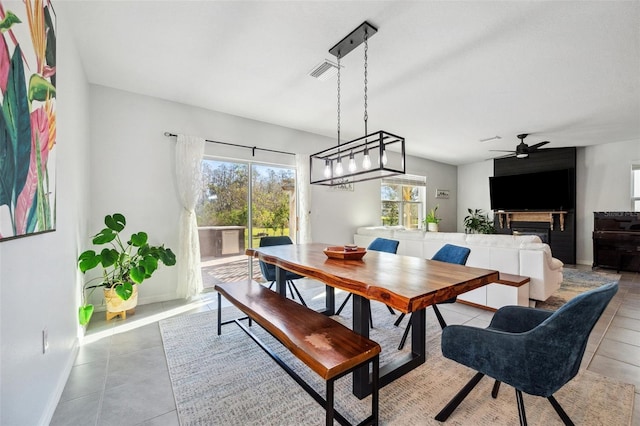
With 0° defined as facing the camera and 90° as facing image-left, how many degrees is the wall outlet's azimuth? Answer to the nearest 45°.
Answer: approximately 270°

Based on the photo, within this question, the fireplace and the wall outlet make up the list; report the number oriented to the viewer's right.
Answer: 1

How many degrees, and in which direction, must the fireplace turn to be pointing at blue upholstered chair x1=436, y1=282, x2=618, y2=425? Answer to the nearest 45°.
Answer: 0° — it already faces it

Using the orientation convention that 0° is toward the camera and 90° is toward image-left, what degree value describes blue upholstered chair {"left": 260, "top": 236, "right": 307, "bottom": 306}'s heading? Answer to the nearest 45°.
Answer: approximately 315°

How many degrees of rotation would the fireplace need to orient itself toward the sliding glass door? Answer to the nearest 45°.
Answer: approximately 45° to its right

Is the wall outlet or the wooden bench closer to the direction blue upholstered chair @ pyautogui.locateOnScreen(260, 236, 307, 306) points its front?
the wooden bench

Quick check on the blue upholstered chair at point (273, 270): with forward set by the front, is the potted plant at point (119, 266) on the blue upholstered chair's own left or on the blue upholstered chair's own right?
on the blue upholstered chair's own right

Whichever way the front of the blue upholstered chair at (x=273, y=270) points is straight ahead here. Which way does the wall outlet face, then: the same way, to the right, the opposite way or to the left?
to the left
